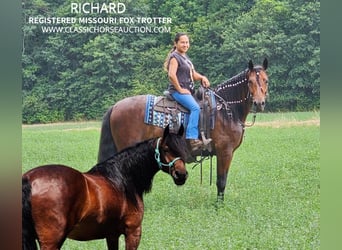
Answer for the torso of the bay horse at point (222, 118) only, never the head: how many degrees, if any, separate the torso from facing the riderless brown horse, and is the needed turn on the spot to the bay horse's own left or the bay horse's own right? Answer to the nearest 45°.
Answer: approximately 135° to the bay horse's own right

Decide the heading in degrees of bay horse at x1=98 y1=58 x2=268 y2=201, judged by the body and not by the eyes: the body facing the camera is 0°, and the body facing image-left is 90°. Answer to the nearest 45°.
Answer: approximately 270°
